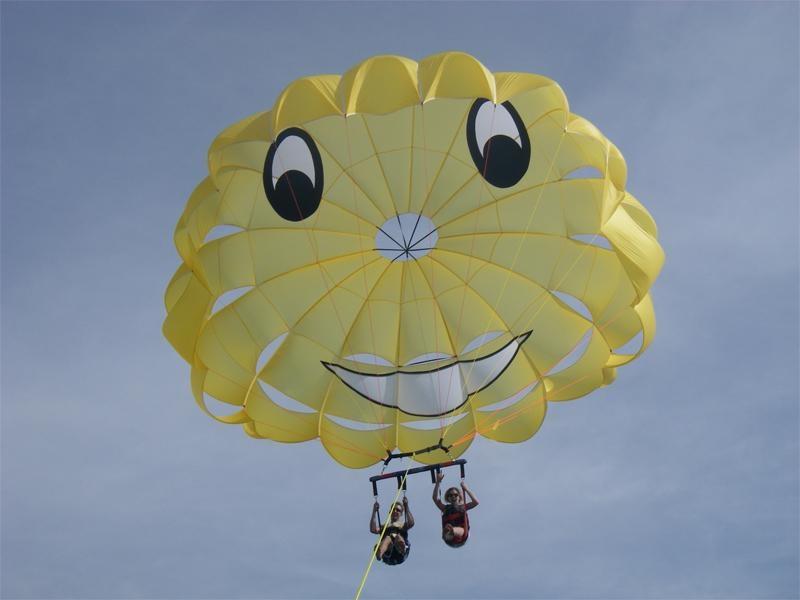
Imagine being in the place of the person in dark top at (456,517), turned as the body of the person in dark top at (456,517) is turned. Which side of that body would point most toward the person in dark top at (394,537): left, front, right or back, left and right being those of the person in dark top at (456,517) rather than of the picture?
right

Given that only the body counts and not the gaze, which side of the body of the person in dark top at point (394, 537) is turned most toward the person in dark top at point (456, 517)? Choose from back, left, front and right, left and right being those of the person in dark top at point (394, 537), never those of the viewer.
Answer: left

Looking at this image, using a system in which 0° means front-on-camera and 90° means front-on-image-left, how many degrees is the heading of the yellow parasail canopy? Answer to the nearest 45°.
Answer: approximately 0°

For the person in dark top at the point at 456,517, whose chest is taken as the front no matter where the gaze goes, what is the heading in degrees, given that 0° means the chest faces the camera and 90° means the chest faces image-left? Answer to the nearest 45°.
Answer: approximately 0°
